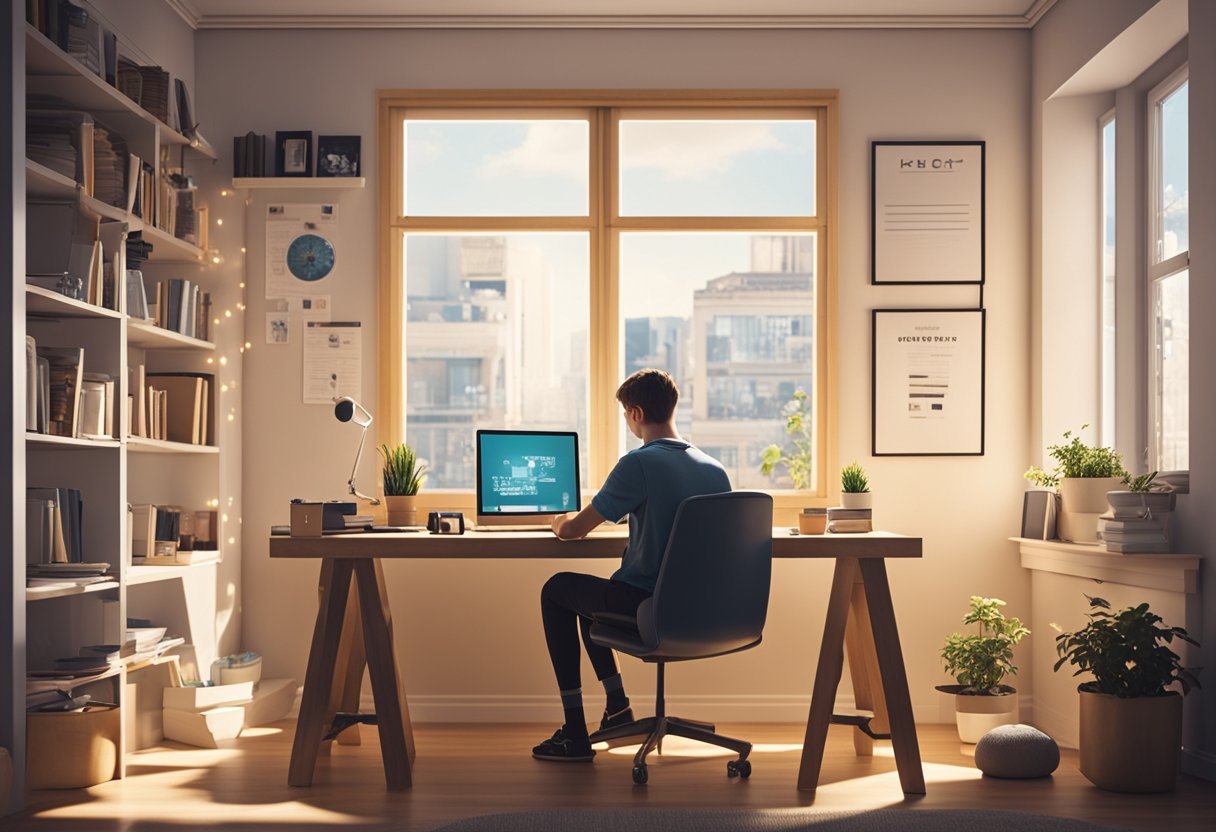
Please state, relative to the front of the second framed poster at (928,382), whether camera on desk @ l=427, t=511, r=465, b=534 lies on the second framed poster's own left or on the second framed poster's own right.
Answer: on the second framed poster's own right

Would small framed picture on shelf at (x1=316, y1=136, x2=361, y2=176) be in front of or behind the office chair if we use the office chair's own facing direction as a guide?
in front

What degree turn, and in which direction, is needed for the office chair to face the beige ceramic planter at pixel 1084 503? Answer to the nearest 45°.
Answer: approximately 90° to its right

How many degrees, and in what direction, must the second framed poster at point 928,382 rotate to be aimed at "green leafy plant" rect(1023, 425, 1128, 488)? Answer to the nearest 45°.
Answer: approximately 45° to its left

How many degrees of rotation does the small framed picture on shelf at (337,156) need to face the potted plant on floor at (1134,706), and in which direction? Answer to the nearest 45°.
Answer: approximately 45° to its left

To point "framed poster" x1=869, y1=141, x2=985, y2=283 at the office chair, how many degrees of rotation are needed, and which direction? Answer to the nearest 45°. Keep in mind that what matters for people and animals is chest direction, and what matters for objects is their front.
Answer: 0° — it already faces it

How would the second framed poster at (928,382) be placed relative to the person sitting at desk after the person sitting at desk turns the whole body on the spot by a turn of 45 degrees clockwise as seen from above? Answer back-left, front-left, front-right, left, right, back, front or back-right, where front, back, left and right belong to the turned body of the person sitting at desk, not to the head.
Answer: front-right

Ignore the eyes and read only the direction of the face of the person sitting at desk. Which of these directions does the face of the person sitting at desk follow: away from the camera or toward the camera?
away from the camera

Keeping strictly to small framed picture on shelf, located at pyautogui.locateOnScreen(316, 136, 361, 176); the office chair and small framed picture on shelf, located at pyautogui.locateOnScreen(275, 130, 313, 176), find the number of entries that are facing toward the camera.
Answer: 2

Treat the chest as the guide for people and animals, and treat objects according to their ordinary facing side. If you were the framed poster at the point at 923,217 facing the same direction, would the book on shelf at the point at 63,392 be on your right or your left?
on your right

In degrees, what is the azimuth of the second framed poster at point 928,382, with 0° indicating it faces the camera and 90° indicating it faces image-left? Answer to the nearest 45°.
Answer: approximately 0°

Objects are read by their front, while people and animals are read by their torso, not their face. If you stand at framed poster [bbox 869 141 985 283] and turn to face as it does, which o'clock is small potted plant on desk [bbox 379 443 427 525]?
The small potted plant on desk is roughly at 2 o'clock from the framed poster.
